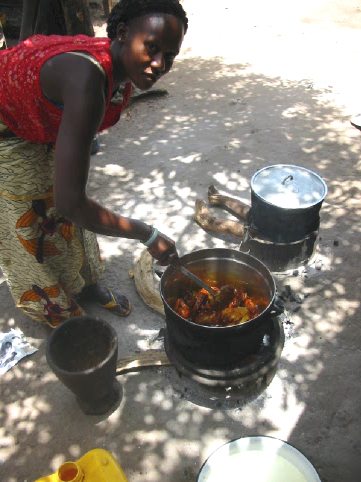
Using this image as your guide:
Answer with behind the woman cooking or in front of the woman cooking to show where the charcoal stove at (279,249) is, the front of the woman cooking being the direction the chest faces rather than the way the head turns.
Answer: in front

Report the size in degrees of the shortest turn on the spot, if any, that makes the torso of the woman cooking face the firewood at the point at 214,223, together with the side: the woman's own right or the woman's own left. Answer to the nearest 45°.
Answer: approximately 45° to the woman's own left

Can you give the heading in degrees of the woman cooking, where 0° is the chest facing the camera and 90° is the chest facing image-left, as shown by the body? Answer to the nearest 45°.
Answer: approximately 270°
